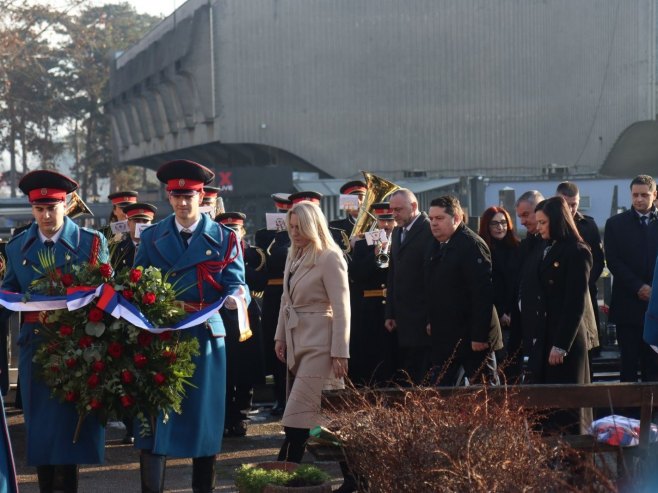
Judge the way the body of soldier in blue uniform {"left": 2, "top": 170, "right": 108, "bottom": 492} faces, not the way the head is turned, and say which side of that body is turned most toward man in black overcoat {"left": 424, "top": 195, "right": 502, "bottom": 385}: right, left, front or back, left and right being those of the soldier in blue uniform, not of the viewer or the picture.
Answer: left

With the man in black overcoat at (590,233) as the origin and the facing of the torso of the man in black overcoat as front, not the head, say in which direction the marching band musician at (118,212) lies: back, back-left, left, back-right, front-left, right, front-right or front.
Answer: front-right

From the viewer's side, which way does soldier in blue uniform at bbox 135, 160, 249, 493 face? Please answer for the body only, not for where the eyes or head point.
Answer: toward the camera

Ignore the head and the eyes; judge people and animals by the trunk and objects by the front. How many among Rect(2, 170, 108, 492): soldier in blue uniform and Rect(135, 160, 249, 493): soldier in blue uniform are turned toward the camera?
2

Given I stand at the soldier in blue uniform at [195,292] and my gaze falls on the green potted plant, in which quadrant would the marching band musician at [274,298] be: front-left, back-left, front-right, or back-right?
back-left

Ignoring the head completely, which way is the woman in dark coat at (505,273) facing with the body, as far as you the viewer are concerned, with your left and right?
facing the viewer and to the left of the viewer

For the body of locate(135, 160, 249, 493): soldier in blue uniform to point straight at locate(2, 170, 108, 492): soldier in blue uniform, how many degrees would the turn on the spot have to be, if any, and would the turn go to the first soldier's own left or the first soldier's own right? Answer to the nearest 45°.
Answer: approximately 90° to the first soldier's own right

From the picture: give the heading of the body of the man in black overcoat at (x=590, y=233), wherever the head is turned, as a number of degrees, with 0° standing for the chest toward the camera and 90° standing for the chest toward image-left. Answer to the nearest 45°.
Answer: approximately 45°

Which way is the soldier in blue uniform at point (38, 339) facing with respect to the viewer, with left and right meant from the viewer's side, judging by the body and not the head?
facing the viewer

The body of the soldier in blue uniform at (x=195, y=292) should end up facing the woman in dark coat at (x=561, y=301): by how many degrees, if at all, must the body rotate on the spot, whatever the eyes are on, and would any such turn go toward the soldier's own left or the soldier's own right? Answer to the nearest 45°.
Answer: approximately 90° to the soldier's own left
